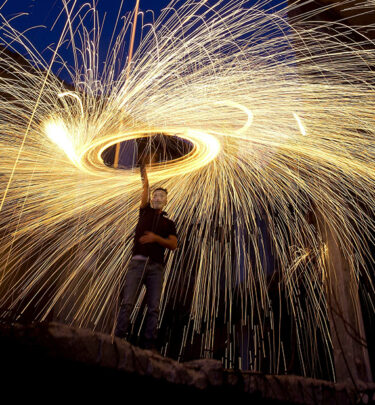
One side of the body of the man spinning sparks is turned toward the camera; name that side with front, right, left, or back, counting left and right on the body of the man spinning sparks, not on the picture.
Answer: front
